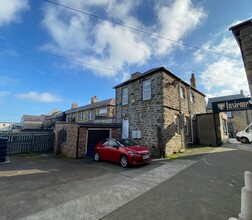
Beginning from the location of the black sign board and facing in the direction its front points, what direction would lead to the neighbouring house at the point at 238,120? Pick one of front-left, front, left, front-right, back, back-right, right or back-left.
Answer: back

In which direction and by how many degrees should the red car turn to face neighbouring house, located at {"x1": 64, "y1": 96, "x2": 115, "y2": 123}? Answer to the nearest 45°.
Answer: approximately 135° to its left

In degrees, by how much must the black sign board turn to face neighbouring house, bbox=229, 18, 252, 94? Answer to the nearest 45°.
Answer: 0° — it already faces it

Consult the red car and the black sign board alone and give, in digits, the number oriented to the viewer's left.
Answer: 0

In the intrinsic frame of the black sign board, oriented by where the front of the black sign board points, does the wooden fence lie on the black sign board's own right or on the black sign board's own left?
on the black sign board's own right

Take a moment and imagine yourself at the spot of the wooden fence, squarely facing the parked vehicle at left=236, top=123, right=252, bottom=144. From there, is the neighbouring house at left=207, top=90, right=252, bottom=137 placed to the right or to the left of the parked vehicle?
left

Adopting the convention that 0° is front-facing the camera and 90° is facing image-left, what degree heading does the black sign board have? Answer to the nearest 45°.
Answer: approximately 0°

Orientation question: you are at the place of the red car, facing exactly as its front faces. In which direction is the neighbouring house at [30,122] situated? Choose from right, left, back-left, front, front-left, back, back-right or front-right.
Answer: back

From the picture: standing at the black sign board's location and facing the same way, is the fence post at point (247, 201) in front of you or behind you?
in front

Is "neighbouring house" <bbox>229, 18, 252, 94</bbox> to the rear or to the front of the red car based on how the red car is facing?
to the front

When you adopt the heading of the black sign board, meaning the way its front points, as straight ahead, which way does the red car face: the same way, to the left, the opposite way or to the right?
to the left

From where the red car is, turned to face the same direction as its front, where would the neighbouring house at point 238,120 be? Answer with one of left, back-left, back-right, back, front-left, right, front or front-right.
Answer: left

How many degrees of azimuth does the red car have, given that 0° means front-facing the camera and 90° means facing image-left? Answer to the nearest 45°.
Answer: approximately 315°

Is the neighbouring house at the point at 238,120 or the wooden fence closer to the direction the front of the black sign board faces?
the wooden fence
